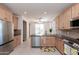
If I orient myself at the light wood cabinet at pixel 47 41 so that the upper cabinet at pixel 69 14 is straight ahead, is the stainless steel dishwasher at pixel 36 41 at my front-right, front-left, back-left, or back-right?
back-right

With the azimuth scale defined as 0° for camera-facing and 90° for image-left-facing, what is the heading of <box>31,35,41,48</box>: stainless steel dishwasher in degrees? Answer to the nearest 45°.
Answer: approximately 0°

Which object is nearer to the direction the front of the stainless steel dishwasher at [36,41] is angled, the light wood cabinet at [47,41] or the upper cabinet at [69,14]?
the upper cabinet

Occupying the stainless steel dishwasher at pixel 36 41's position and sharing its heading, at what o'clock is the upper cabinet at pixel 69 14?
The upper cabinet is roughly at 11 o'clock from the stainless steel dishwasher.

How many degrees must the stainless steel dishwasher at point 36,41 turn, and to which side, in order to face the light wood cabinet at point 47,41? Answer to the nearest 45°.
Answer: approximately 90° to its left
